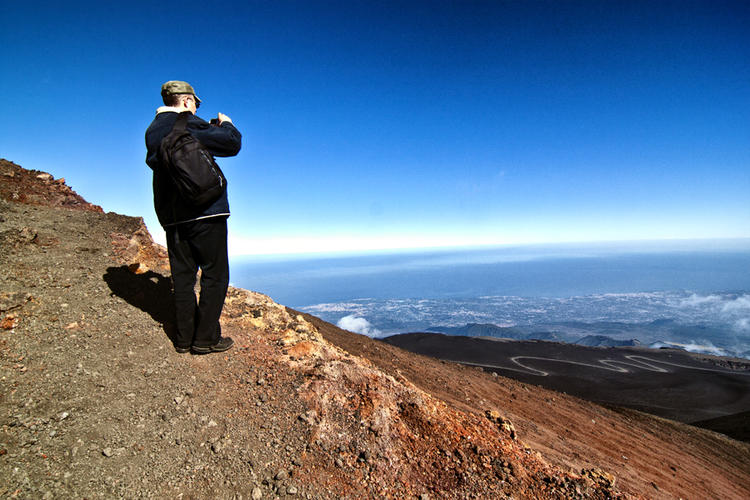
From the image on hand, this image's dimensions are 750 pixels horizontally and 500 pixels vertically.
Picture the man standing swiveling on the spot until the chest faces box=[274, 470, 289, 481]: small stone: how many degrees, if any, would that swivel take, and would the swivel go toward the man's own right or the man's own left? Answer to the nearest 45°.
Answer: approximately 135° to the man's own right

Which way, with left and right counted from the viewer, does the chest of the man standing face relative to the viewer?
facing away from the viewer and to the right of the viewer

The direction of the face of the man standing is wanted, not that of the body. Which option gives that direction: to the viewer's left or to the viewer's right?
to the viewer's right
